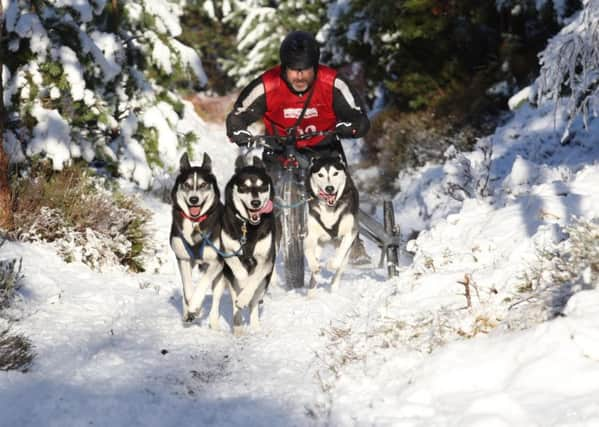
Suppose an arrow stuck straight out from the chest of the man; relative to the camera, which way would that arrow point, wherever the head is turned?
toward the camera

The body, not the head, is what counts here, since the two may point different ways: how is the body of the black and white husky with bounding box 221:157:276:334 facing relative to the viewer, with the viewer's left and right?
facing the viewer

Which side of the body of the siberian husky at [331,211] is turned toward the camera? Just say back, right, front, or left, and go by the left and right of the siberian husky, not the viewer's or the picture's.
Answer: front

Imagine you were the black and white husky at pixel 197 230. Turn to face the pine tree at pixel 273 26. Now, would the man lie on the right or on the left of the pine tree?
right

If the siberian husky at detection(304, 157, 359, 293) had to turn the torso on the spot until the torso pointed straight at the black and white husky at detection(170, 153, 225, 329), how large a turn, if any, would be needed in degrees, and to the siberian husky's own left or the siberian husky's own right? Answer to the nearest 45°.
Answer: approximately 45° to the siberian husky's own right

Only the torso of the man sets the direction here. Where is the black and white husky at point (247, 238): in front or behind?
in front

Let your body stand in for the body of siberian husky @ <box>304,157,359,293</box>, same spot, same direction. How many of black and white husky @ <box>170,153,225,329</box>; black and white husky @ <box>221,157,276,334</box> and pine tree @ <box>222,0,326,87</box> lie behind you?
1

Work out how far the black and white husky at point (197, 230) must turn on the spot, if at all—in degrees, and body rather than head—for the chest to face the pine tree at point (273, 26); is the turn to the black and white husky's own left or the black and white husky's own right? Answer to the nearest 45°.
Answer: approximately 180°

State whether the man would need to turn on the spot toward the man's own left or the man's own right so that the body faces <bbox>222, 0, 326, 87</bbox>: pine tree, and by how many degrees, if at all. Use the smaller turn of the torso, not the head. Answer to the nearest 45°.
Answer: approximately 180°

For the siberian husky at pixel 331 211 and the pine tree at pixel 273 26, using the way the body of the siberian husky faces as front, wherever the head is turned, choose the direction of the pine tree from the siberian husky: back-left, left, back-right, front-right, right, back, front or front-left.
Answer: back

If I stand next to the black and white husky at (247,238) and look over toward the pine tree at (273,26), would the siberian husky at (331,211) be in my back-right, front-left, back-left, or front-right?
front-right

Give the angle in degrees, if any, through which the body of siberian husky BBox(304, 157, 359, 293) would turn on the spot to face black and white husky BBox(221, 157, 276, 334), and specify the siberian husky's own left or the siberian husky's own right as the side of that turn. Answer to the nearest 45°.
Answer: approximately 45° to the siberian husky's own right

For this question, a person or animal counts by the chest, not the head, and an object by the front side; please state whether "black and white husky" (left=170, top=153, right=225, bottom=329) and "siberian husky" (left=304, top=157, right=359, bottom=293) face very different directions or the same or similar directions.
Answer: same or similar directions

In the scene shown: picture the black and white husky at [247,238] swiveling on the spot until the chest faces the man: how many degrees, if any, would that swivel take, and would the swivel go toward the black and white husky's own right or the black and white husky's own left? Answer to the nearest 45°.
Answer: approximately 135° to the black and white husky's own left
